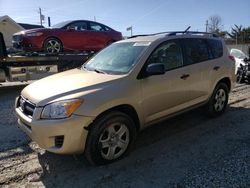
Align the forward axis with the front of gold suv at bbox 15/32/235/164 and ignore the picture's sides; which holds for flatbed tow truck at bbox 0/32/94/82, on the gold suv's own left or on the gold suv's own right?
on the gold suv's own right

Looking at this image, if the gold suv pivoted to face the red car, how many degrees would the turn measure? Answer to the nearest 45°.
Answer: approximately 135° to its right

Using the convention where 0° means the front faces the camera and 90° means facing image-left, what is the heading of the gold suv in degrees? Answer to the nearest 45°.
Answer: approximately 45°
